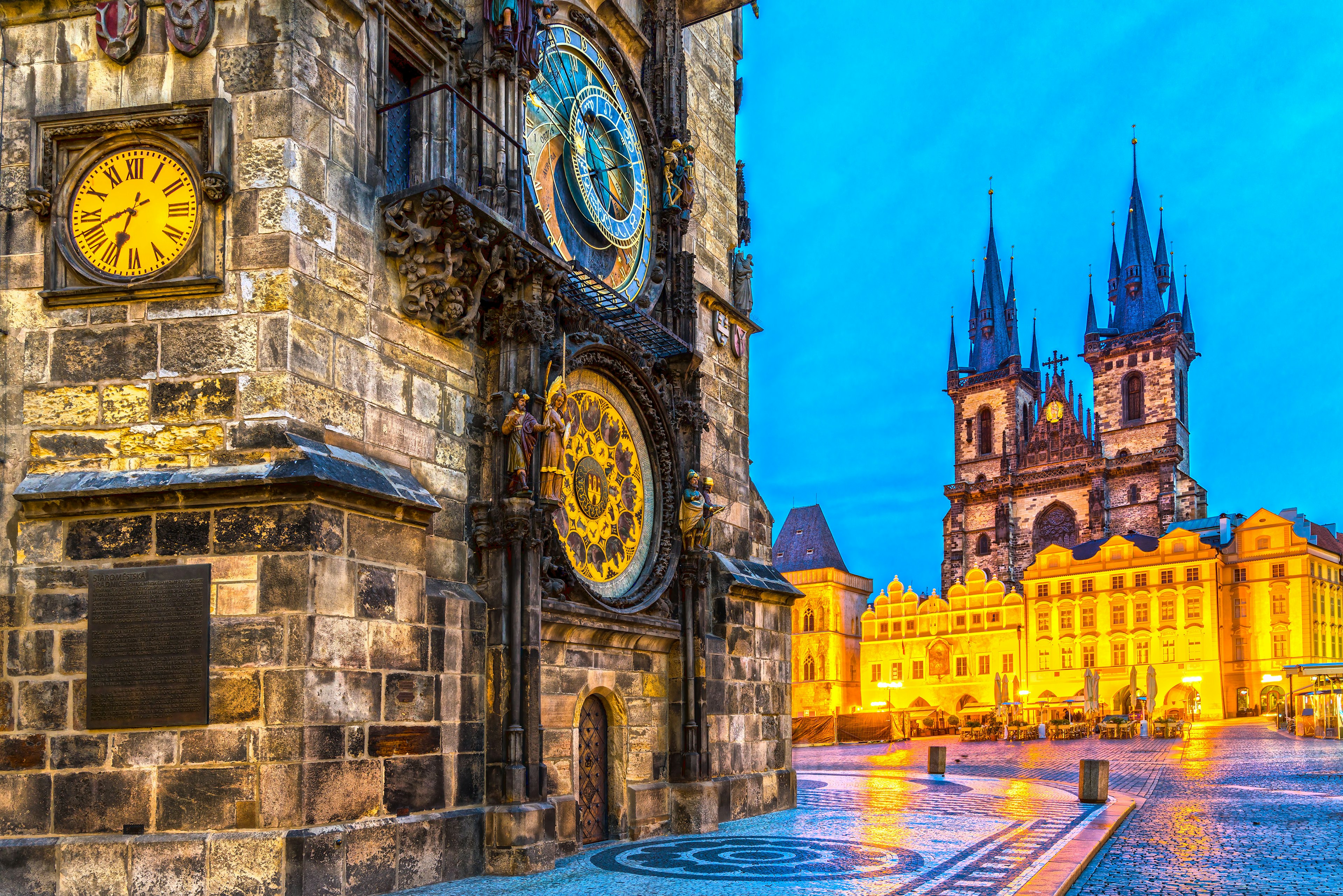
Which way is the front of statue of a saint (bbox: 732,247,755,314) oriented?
to the viewer's right
